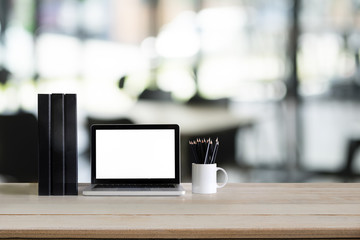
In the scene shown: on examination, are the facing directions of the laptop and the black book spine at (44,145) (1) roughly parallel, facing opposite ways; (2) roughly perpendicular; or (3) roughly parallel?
roughly parallel

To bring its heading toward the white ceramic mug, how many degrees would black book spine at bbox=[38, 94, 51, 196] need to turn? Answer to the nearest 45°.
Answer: approximately 90° to its left

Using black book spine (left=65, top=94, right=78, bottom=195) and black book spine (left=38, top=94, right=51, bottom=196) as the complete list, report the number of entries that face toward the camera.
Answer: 2

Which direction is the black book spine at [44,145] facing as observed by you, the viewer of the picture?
facing the viewer

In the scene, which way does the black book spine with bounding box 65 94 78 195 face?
toward the camera

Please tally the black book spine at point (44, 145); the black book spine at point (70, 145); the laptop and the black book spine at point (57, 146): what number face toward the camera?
4

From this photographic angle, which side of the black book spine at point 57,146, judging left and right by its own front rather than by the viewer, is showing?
front

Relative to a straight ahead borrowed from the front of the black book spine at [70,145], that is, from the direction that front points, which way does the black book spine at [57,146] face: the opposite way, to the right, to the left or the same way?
the same way

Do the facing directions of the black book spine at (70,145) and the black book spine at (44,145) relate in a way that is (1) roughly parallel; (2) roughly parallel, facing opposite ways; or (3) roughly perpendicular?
roughly parallel

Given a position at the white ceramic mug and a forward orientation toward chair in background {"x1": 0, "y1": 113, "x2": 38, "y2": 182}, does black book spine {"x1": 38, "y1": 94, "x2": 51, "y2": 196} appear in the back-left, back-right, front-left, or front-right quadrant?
front-left
